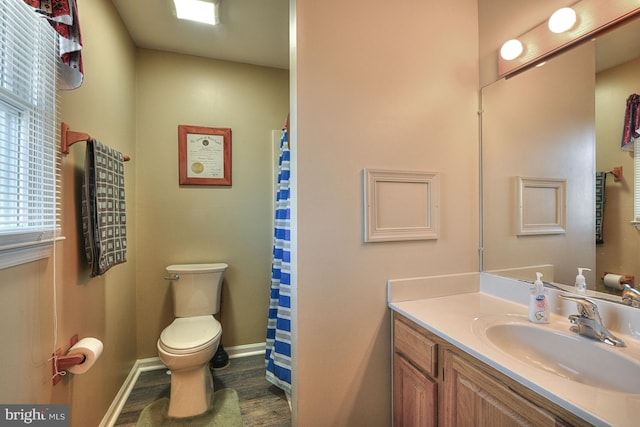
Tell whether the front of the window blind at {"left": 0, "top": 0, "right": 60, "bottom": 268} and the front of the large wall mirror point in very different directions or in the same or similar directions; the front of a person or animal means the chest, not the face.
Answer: very different directions

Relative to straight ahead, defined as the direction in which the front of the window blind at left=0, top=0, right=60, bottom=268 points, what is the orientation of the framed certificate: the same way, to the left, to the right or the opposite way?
to the right

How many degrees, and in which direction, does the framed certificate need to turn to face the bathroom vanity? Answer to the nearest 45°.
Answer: approximately 45° to its left

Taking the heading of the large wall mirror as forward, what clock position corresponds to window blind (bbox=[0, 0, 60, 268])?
The window blind is roughly at 12 o'clock from the large wall mirror.

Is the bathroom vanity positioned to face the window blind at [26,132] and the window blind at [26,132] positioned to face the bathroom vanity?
yes

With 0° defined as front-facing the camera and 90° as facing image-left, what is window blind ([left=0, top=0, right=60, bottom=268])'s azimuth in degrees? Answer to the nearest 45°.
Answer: approximately 315°

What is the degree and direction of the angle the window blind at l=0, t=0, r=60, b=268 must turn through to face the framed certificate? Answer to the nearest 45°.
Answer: approximately 90° to its left

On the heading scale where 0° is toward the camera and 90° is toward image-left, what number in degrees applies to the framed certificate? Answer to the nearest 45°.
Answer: approximately 0°

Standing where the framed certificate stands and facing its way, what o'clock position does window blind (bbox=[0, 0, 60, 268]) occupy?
The window blind is roughly at 1 o'clock from the framed certificate.
